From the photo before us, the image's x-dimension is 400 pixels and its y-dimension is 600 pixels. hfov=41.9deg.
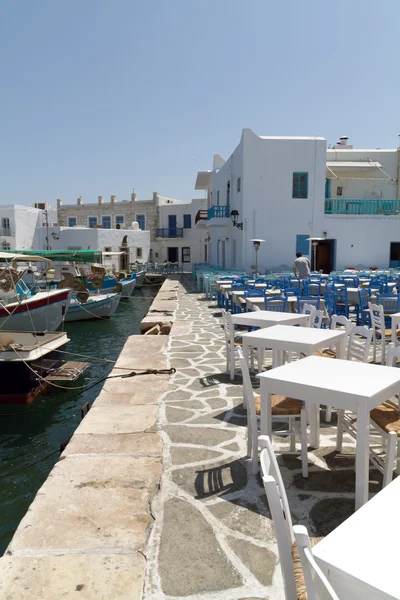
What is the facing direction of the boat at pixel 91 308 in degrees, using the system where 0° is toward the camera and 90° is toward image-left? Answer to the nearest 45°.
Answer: approximately 270°

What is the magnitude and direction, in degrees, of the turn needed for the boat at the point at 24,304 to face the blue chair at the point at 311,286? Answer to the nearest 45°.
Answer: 0° — it already faces it

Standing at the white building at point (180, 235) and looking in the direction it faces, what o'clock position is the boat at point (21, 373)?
The boat is roughly at 12 o'clock from the white building.

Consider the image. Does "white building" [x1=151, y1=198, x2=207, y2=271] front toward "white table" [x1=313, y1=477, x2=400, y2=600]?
yes

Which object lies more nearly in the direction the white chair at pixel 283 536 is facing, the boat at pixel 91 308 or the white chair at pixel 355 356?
the white chair

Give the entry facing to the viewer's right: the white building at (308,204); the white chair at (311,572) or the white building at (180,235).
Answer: the white chair

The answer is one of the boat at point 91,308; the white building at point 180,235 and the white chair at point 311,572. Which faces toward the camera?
the white building

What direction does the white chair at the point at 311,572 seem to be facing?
to the viewer's right

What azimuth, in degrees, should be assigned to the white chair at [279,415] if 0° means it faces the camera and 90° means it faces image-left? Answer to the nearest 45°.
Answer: approximately 270°

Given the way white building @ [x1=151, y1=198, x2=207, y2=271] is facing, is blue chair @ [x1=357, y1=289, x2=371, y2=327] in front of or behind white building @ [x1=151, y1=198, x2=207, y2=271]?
in front

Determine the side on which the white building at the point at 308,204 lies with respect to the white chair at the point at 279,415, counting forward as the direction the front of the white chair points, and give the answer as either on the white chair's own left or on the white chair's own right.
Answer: on the white chair's own left
